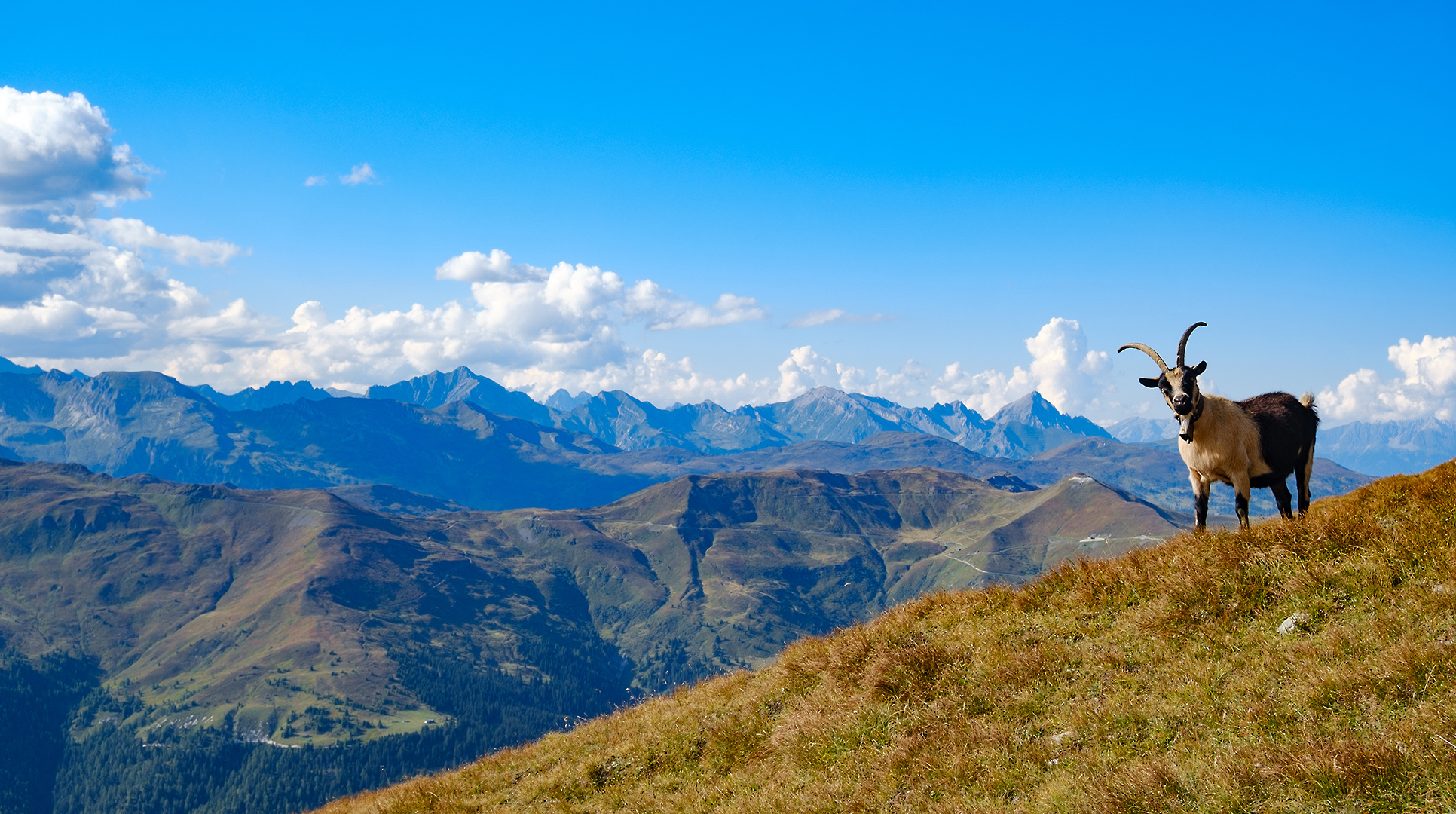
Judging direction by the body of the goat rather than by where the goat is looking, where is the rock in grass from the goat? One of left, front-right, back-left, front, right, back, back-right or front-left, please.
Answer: front-left

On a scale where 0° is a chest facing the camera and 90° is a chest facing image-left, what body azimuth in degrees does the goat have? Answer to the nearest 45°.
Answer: approximately 45°
